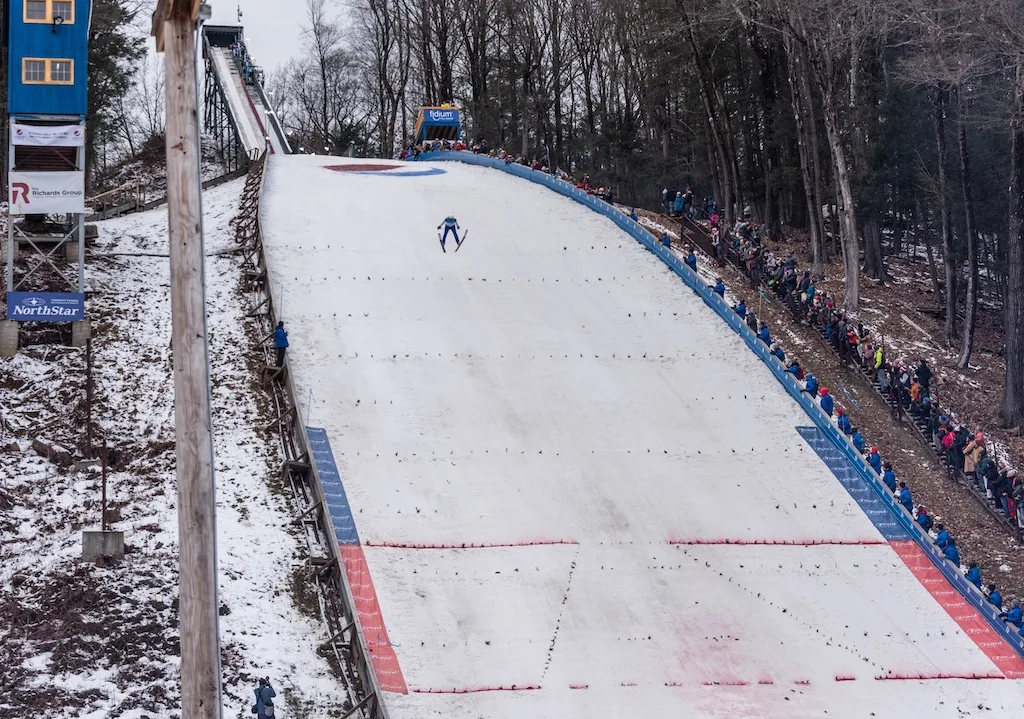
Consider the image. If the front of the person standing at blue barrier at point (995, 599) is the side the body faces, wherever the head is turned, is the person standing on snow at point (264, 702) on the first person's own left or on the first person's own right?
on the first person's own left

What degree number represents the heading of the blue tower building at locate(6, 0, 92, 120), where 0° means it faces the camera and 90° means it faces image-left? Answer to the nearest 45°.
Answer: approximately 0°

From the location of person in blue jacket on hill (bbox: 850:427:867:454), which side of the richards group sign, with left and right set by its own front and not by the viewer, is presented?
left

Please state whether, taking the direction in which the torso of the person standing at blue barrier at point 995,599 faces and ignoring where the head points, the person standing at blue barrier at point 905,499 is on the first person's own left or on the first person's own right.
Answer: on the first person's own right

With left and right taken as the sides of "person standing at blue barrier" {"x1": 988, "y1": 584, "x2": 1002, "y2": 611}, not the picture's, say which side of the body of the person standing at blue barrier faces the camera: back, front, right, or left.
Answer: left

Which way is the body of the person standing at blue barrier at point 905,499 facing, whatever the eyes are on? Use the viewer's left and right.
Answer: facing to the left of the viewer

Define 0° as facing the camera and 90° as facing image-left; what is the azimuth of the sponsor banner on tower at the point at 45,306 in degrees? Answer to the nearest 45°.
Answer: approximately 0°
